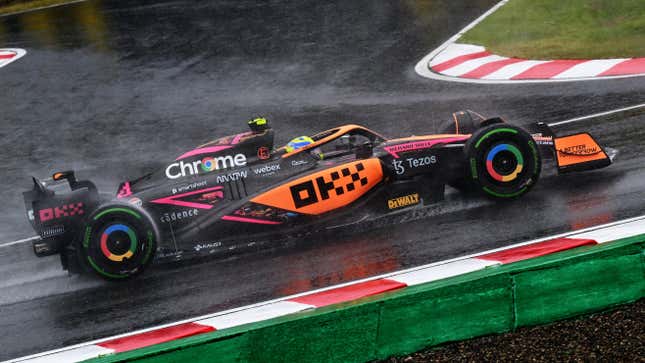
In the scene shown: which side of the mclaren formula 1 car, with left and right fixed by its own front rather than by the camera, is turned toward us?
right
